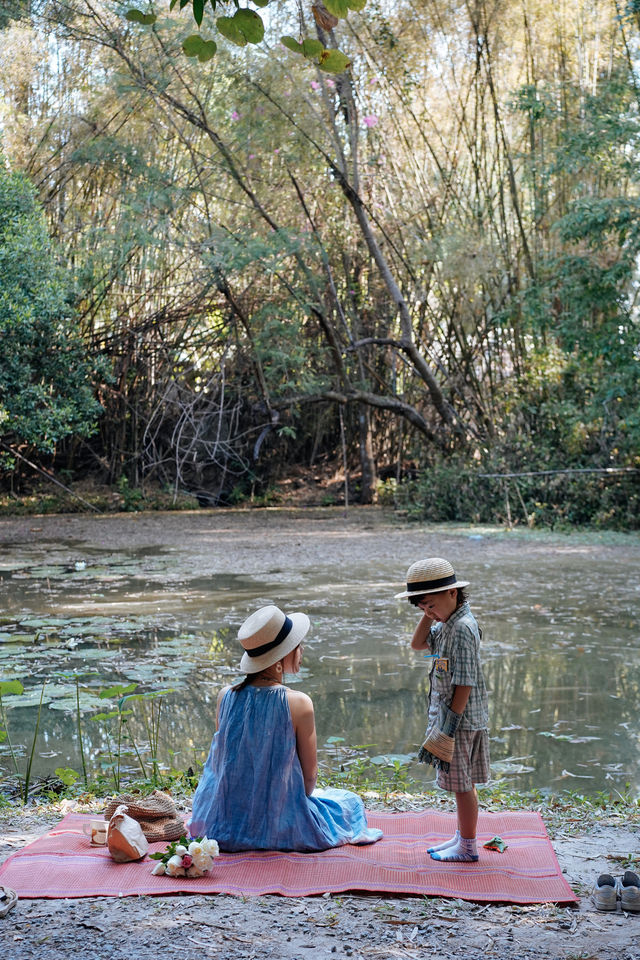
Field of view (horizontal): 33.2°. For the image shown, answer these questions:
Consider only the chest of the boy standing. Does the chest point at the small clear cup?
yes

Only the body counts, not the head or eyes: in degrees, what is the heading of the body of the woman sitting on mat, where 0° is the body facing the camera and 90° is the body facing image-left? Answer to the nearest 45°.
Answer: approximately 225°

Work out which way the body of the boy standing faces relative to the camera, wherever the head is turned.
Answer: to the viewer's left

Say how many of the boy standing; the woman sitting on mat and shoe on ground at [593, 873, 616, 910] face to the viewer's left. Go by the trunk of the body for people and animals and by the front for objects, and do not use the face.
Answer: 1

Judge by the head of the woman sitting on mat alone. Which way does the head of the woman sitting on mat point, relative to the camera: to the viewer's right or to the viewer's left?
to the viewer's right

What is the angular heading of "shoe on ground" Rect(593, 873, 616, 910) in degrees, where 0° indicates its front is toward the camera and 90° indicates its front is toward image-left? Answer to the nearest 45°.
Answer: approximately 180°

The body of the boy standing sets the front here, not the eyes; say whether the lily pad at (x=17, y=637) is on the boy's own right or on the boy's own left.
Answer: on the boy's own right

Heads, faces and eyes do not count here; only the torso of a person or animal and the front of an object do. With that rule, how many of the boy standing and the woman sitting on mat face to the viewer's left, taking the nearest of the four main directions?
1

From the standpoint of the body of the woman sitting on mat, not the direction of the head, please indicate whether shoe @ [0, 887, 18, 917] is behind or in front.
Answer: behind
